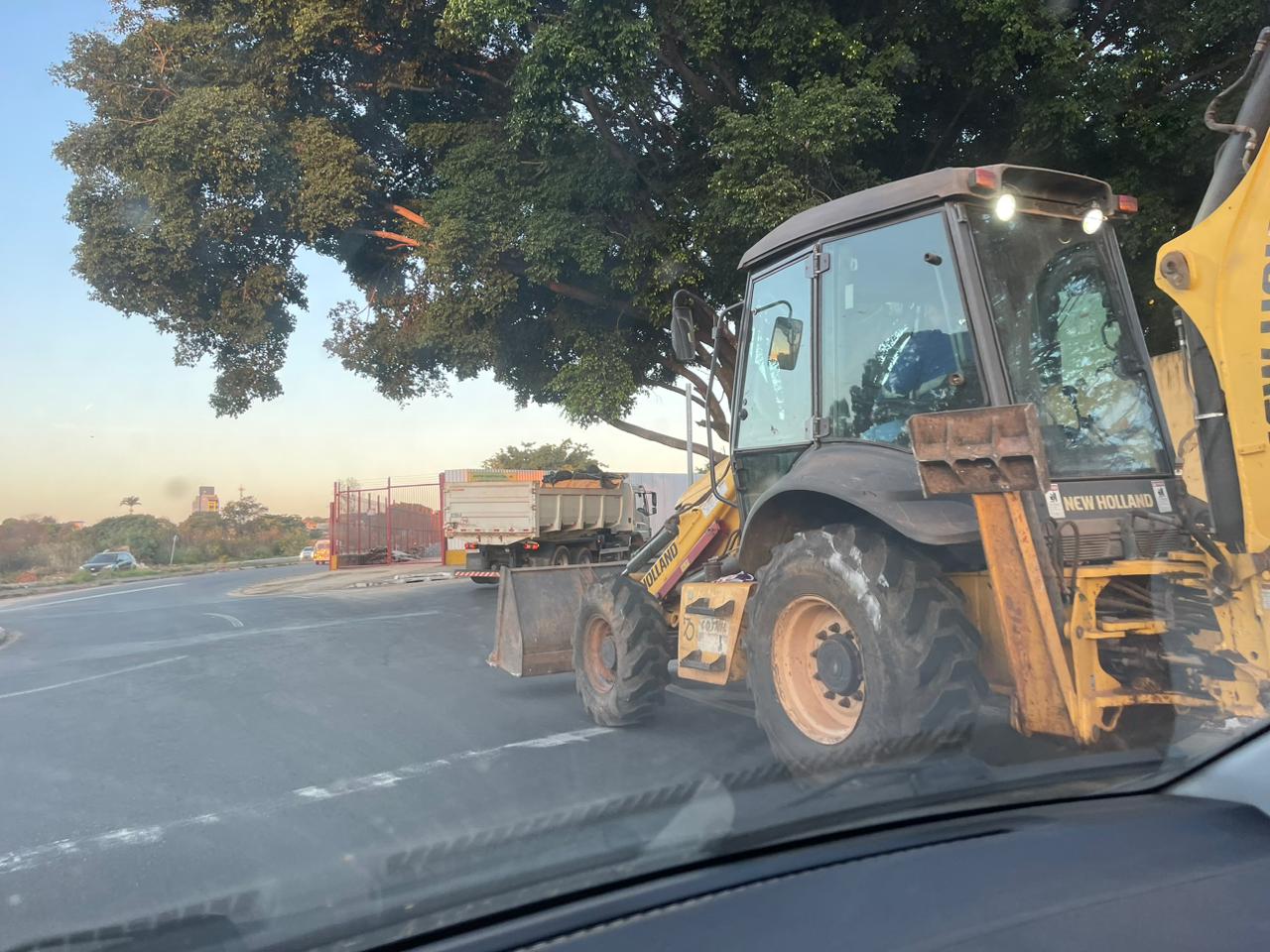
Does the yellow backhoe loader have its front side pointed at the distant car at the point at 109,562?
yes

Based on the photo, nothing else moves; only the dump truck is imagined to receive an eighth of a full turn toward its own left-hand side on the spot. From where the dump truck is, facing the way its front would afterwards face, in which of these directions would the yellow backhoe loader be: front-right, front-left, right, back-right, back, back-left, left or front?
back

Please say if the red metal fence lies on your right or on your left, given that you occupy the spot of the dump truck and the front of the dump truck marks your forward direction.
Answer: on your left

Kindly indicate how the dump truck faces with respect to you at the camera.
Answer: facing away from the viewer and to the right of the viewer

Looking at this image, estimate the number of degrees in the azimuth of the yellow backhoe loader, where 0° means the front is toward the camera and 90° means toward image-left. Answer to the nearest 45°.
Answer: approximately 135°

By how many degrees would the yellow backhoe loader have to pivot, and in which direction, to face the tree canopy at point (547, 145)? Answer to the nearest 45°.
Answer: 0° — it already faces it
